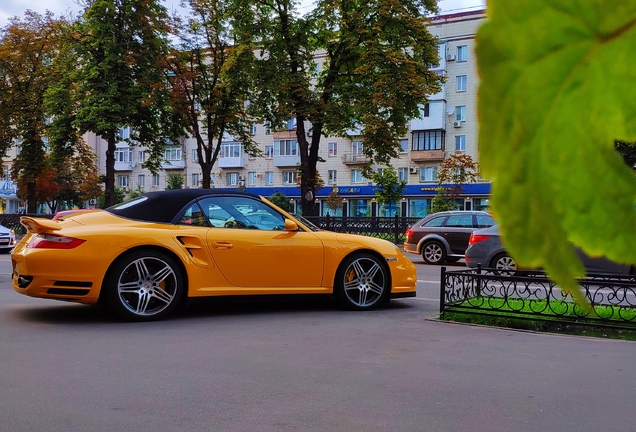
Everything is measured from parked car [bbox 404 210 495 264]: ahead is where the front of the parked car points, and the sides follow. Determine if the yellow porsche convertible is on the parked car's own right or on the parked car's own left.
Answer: on the parked car's own right

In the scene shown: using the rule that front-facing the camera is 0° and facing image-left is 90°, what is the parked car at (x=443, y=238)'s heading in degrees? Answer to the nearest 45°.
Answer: approximately 270°

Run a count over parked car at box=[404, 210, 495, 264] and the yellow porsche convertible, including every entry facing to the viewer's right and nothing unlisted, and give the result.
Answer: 2

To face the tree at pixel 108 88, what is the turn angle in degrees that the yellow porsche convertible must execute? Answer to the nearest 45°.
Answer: approximately 90° to its left

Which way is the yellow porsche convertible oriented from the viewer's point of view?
to the viewer's right

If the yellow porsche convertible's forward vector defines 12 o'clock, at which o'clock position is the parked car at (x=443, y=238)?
The parked car is roughly at 10 o'clock from the yellow porsche convertible.

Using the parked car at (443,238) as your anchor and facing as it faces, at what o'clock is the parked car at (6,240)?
the parked car at (6,240) is roughly at 6 o'clock from the parked car at (443,238).

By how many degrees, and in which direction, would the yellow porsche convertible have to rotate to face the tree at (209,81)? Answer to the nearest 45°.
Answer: approximately 90° to its left
